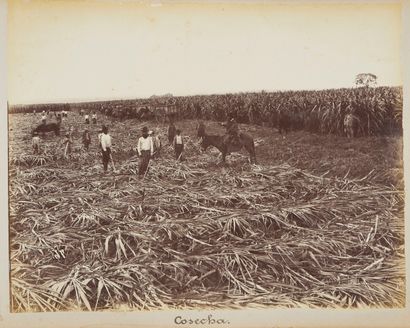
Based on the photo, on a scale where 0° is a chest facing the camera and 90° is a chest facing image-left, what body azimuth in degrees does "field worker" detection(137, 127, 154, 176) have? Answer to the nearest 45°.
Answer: approximately 0°

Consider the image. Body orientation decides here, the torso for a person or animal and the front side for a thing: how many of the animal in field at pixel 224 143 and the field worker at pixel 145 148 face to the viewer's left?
1

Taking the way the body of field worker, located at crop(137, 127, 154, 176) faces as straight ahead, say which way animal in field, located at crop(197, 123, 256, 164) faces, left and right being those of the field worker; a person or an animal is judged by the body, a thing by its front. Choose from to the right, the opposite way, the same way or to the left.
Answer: to the right

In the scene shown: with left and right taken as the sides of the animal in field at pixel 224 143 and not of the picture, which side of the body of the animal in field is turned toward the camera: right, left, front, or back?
left
